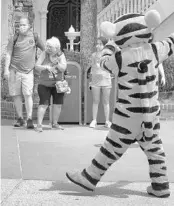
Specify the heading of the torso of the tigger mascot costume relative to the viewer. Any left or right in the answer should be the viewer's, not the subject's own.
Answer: facing away from the viewer and to the left of the viewer

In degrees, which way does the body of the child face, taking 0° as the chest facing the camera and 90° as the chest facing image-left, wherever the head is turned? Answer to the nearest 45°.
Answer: approximately 0°

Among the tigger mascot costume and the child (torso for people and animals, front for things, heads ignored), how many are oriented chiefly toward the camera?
1

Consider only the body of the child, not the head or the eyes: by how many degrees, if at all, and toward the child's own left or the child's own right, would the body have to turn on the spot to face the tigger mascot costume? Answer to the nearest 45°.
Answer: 0° — they already face them

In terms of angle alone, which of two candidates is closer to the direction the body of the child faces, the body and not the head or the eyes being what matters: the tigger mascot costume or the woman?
the tigger mascot costume
